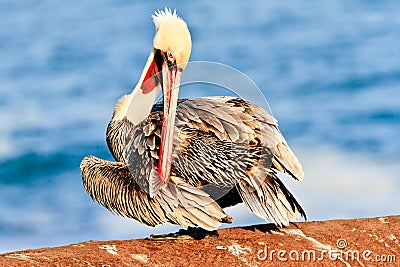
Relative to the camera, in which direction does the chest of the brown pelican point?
to the viewer's left
